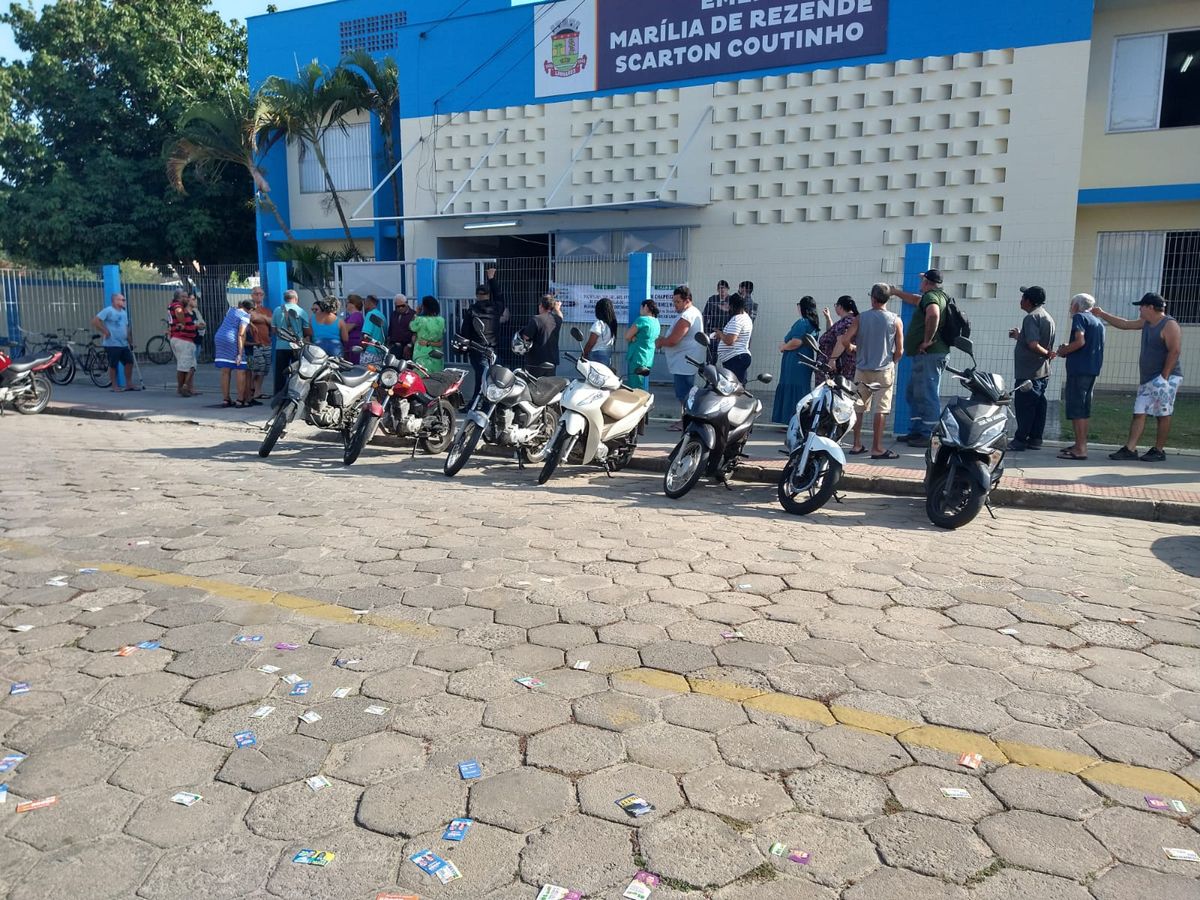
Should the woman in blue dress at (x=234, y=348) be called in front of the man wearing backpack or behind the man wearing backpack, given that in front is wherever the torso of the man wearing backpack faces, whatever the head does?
in front

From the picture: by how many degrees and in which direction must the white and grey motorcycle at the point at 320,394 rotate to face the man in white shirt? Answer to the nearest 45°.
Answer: approximately 135° to its left

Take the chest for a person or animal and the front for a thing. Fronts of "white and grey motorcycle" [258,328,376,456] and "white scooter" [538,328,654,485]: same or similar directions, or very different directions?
same or similar directions

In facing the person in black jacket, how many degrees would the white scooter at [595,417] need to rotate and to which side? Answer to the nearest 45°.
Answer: approximately 135° to its right

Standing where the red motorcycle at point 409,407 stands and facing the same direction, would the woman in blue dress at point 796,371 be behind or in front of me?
behind

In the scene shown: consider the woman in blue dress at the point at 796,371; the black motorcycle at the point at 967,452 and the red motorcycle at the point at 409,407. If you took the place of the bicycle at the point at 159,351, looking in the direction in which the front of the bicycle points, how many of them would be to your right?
0

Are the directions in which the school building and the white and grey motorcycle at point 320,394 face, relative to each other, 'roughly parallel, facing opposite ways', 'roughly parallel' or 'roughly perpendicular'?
roughly parallel

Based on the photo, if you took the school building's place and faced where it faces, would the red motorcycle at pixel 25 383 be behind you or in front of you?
in front

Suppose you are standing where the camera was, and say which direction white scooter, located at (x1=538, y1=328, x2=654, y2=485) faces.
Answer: facing the viewer and to the left of the viewer

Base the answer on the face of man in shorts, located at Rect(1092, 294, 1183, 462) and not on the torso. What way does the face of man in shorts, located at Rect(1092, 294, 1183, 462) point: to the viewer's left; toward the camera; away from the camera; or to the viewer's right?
to the viewer's left

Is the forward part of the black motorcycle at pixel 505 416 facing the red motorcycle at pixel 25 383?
no

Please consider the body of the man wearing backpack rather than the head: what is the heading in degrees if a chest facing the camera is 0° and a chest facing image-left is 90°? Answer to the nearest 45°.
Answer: approximately 90°

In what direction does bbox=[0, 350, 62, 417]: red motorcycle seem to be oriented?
to the viewer's left

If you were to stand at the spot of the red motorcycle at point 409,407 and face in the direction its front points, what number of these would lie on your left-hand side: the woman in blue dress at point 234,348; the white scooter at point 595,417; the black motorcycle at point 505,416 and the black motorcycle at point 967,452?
3

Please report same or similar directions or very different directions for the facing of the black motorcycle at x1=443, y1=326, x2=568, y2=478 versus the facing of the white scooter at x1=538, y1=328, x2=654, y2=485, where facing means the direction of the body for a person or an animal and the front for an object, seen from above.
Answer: same or similar directions

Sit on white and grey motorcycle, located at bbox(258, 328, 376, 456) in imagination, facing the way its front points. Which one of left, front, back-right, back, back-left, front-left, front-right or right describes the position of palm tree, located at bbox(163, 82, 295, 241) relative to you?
back-right

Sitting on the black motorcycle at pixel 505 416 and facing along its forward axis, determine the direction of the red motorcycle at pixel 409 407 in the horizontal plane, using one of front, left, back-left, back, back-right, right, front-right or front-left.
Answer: right

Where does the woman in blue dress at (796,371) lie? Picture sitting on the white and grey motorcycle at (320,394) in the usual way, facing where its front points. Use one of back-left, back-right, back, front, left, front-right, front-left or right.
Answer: back-left

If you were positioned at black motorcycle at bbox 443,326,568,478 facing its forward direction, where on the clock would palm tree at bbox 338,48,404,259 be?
The palm tree is roughly at 4 o'clock from the black motorcycle.

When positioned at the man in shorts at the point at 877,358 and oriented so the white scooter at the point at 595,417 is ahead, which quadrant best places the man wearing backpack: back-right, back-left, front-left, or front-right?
back-right

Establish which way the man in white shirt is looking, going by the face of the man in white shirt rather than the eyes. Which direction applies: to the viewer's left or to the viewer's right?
to the viewer's left
